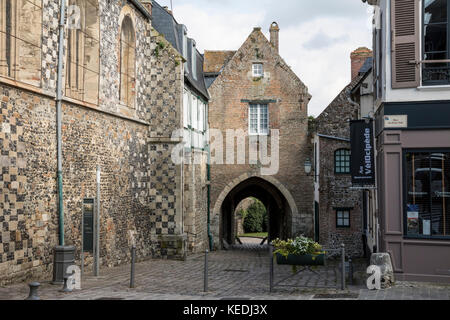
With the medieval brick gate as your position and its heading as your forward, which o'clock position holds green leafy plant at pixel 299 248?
The green leafy plant is roughly at 12 o'clock from the medieval brick gate.

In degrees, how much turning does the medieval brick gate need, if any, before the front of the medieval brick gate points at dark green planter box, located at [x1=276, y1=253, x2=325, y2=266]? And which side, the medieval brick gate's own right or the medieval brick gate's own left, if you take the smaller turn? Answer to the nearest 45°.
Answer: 0° — it already faces it

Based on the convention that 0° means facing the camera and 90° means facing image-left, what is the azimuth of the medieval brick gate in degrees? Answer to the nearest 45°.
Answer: approximately 0°

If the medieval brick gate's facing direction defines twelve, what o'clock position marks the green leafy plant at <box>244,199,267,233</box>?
The green leafy plant is roughly at 6 o'clock from the medieval brick gate.
